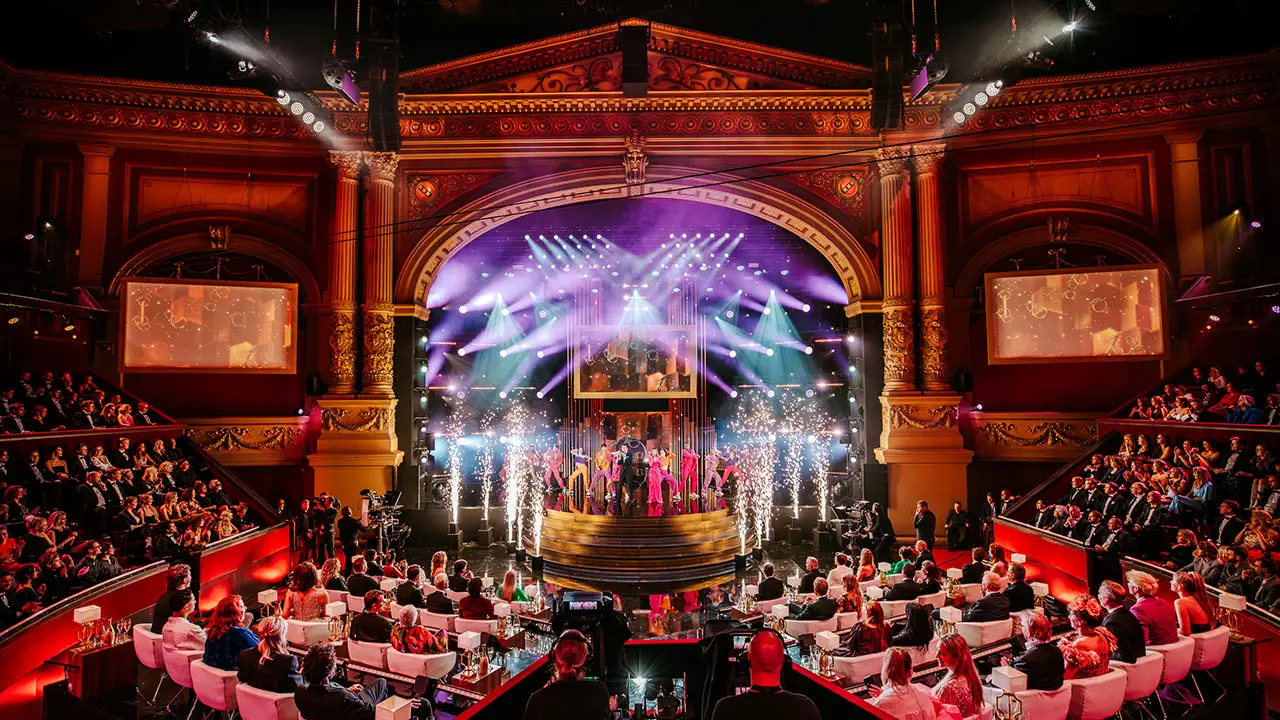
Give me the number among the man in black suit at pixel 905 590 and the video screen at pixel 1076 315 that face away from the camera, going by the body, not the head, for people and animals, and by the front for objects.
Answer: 1

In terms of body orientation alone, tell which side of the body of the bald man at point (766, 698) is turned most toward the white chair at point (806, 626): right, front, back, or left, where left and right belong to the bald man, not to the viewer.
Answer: front

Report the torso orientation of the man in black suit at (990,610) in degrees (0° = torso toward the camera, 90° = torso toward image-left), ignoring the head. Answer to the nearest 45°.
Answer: approximately 135°

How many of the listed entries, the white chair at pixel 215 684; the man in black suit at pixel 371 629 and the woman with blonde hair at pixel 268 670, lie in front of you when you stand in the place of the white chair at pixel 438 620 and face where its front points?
0

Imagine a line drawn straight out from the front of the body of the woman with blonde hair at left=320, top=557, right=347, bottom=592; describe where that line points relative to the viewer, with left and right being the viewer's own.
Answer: facing away from the viewer and to the right of the viewer

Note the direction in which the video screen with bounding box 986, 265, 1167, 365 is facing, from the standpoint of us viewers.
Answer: facing the viewer

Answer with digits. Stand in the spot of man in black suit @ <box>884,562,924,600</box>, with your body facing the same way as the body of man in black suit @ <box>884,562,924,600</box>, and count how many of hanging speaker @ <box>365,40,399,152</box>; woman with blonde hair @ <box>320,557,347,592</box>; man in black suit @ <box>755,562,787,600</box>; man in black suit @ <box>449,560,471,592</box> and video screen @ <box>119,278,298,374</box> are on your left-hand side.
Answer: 5

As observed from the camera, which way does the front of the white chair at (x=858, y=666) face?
facing away from the viewer and to the left of the viewer

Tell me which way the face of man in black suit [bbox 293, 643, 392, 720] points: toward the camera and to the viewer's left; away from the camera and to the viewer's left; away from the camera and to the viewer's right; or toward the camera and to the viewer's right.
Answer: away from the camera and to the viewer's right

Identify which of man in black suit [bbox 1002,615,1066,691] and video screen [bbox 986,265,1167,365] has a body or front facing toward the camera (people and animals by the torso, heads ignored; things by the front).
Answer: the video screen

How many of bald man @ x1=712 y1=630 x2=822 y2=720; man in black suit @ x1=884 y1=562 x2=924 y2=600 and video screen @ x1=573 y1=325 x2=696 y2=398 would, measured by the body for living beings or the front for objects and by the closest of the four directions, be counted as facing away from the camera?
2

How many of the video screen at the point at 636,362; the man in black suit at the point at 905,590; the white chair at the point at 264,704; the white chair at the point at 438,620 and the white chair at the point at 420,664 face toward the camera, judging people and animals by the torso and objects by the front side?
1

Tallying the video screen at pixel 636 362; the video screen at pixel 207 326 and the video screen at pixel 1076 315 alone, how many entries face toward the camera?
3

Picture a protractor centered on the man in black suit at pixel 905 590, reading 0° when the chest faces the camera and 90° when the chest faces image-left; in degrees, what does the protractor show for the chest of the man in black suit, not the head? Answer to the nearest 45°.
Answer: approximately 180°

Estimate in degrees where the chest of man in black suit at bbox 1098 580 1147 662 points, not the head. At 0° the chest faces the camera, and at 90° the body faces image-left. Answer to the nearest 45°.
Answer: approximately 135°

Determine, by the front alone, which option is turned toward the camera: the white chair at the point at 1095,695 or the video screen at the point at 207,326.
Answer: the video screen

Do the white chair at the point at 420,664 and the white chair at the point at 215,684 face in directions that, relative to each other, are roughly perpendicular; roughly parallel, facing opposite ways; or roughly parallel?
roughly parallel

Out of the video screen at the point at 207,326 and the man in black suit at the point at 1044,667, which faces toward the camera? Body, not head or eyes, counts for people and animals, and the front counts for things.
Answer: the video screen

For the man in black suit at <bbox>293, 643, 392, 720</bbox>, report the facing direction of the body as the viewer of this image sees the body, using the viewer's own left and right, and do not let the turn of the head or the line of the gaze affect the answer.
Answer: facing away from the viewer and to the right of the viewer

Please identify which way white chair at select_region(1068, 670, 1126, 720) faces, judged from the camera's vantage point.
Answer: facing away from the viewer and to the left of the viewer

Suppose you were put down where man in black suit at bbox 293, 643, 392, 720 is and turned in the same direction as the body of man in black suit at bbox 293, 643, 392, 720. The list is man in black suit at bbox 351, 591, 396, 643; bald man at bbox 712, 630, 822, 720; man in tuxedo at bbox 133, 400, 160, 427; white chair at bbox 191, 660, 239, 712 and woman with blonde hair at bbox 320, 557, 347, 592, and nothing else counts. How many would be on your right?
1
